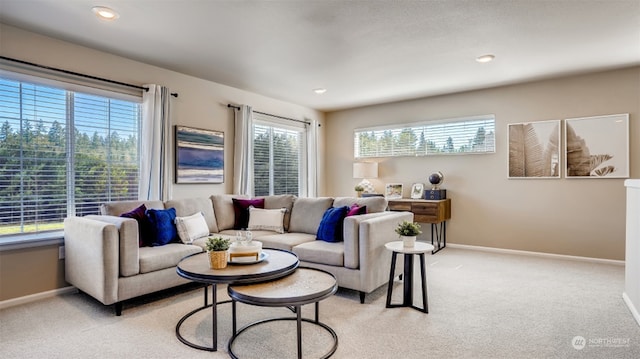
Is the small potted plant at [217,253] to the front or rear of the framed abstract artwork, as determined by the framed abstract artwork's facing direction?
to the front

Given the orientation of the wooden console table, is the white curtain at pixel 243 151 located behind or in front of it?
in front

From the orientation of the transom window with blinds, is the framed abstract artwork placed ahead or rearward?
ahead

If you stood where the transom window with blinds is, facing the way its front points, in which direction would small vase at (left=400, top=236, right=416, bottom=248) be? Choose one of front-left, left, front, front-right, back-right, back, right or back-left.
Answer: front-left

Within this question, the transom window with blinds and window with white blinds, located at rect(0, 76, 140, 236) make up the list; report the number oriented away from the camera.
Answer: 0

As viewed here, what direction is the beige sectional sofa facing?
toward the camera

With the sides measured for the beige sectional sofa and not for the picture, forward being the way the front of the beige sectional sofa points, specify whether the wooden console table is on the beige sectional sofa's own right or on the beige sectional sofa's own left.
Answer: on the beige sectional sofa's own left

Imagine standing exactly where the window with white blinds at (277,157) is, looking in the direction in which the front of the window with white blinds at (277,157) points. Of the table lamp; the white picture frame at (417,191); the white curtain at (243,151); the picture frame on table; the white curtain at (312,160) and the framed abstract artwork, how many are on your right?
2

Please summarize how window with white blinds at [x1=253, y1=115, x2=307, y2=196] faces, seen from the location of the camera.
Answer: facing the viewer and to the right of the viewer

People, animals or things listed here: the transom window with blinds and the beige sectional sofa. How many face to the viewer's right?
0
